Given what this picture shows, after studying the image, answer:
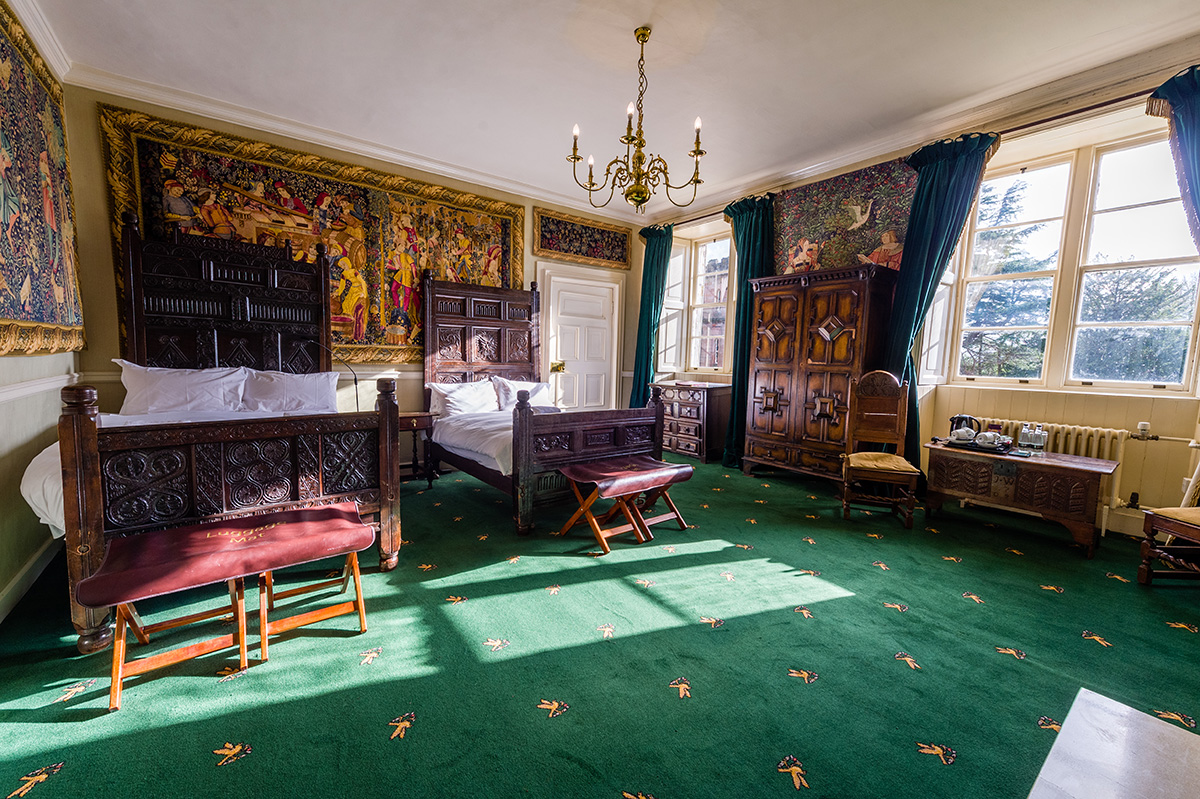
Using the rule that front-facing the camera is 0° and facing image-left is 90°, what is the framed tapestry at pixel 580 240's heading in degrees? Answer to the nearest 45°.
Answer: approximately 315°

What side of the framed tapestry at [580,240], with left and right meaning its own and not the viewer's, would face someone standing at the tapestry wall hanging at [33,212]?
right

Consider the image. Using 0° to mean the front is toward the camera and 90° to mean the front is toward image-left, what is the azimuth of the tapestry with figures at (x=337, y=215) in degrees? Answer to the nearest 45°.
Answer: approximately 315°

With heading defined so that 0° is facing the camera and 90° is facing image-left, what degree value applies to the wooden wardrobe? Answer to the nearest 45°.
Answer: approximately 45°
